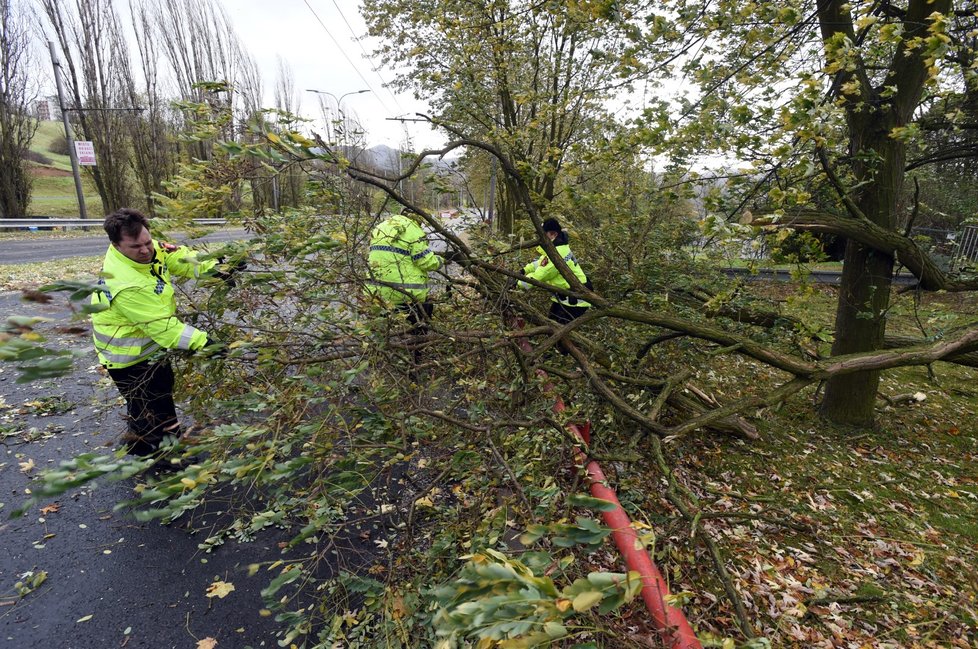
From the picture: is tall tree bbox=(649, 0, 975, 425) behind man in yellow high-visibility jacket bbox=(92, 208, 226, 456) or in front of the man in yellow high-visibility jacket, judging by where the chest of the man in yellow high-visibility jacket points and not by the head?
in front

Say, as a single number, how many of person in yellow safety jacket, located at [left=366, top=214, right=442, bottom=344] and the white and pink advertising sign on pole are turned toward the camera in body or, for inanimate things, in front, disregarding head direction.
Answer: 1

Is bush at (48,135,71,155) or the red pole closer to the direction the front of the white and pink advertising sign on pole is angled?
the red pole

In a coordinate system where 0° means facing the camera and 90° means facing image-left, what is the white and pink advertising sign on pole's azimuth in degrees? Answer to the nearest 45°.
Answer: approximately 0°

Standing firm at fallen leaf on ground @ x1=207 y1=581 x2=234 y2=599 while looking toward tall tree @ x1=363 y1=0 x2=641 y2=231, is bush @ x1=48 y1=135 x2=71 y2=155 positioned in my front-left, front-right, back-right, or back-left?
front-left

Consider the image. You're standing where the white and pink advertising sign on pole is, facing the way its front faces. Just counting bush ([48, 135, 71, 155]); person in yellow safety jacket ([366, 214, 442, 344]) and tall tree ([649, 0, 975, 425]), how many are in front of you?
2

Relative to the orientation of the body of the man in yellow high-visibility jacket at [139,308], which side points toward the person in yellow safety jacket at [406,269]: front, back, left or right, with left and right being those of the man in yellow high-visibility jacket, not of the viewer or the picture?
front

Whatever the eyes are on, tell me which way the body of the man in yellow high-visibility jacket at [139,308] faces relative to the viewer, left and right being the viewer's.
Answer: facing the viewer and to the right of the viewer

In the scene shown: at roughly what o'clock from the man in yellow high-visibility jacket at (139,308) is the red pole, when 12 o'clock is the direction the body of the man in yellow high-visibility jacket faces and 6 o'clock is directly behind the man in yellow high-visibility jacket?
The red pole is roughly at 1 o'clock from the man in yellow high-visibility jacket.

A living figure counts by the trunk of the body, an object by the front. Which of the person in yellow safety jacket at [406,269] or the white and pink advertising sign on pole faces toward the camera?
the white and pink advertising sign on pole

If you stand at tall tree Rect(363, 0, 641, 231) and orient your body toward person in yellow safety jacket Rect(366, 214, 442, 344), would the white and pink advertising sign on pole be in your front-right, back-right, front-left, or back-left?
back-right

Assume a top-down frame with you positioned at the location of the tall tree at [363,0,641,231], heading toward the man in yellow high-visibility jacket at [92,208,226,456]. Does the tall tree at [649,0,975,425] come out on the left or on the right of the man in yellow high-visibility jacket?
left

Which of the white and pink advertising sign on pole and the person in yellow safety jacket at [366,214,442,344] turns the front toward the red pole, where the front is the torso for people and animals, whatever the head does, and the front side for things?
the white and pink advertising sign on pole

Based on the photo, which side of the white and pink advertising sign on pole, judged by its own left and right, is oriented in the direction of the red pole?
front

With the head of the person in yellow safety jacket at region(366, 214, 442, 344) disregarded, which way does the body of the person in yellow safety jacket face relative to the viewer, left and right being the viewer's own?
facing away from the viewer and to the right of the viewer
